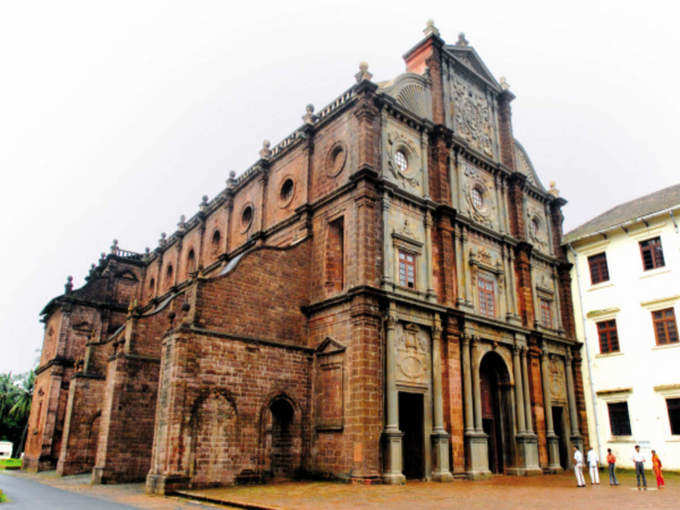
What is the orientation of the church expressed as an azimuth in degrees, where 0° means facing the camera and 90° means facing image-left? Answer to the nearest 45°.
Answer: approximately 315°

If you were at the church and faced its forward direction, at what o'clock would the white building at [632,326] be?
The white building is roughly at 10 o'clock from the church.
